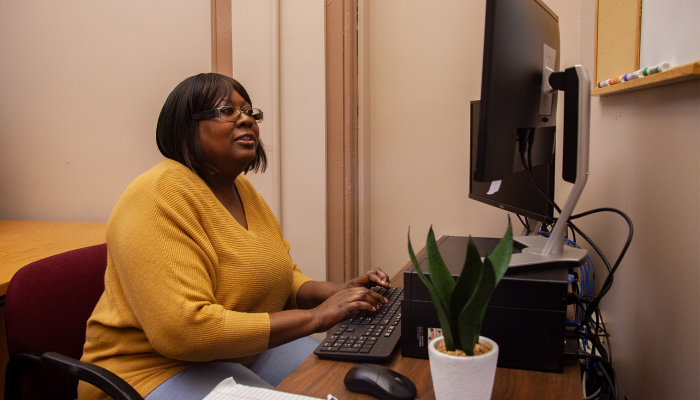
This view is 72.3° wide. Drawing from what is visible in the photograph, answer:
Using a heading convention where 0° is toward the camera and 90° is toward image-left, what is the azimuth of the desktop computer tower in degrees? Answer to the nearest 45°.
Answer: approximately 90°

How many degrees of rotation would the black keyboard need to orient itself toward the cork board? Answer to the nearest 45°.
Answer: approximately 135° to its right

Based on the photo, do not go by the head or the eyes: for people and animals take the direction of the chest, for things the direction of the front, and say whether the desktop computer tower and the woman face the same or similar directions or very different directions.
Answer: very different directions

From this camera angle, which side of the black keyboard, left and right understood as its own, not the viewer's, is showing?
left

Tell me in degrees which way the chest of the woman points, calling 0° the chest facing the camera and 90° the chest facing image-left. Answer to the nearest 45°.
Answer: approximately 315°

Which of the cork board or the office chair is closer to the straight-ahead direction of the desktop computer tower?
the office chair

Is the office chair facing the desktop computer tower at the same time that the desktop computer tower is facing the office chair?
yes

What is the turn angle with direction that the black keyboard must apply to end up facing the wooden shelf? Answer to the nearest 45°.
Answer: approximately 180°
